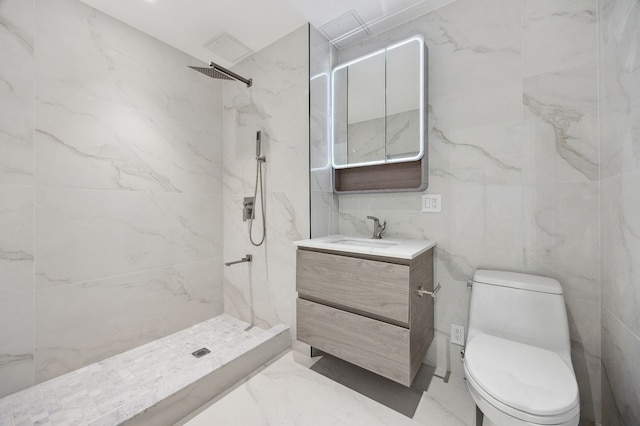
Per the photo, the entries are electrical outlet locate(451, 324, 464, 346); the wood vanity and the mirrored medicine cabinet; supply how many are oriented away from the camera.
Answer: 0

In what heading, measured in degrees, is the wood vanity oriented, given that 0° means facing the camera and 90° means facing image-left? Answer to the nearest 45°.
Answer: approximately 45°

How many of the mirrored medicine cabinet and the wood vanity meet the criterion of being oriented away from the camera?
0

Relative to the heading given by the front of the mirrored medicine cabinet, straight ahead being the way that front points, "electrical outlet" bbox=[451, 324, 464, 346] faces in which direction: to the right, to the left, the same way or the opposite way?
the same way

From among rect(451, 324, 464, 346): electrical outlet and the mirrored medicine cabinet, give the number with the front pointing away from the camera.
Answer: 0

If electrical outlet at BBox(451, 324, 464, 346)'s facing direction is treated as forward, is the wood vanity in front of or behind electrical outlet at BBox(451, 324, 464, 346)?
in front

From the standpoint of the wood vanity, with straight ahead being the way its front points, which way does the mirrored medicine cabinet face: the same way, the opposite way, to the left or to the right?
the same way

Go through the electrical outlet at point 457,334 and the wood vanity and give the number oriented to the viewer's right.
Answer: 0

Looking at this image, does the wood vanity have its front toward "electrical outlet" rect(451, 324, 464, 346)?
no

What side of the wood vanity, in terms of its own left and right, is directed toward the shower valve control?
right

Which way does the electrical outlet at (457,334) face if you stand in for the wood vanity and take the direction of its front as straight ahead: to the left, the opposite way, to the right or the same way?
the same way

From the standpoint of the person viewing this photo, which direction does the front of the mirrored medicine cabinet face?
facing the viewer and to the left of the viewer
